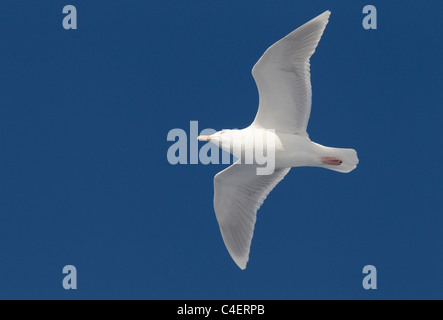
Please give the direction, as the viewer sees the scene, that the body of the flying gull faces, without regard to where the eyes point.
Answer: to the viewer's left
